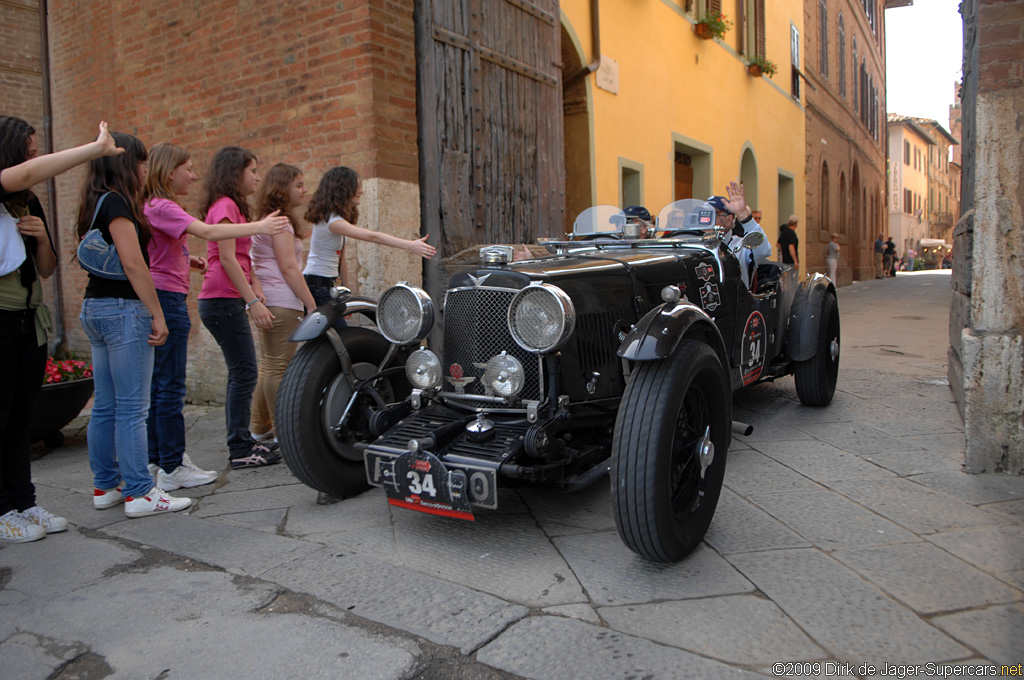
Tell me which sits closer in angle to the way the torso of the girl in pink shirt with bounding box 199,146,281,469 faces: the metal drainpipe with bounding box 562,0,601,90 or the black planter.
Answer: the metal drainpipe

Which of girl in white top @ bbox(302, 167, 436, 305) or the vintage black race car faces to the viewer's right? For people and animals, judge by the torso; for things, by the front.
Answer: the girl in white top

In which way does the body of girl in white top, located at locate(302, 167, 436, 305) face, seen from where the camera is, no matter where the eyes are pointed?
to the viewer's right

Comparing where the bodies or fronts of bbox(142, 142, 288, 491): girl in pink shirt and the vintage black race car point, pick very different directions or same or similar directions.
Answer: very different directions

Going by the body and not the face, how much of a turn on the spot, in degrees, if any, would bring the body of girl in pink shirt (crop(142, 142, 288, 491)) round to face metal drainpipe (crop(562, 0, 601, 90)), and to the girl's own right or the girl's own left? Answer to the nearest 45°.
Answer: approximately 45° to the girl's own left

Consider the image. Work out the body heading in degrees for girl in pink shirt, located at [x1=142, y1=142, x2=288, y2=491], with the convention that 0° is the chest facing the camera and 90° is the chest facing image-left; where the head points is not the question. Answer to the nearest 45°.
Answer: approximately 270°

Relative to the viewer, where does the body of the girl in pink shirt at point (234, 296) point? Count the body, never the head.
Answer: to the viewer's right

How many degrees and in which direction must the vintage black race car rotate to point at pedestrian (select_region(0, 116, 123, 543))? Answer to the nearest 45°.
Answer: approximately 45° to its right

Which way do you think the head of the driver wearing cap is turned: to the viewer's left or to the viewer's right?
to the viewer's left

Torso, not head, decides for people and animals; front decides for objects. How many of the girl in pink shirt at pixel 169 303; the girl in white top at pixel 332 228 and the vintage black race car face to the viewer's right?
2

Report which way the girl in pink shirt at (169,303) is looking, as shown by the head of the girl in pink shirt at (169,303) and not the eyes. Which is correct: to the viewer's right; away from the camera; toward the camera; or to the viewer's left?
to the viewer's right

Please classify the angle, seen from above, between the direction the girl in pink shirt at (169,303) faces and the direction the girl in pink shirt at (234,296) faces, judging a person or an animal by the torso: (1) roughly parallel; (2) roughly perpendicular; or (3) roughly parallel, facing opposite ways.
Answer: roughly parallel

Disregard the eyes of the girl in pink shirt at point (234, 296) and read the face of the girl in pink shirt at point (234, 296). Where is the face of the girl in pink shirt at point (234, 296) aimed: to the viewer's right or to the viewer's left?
to the viewer's right

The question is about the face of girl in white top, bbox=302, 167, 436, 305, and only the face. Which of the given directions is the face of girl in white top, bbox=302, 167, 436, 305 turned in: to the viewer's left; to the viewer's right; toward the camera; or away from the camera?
to the viewer's right

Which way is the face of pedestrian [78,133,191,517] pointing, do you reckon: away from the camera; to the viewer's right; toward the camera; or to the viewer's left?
to the viewer's right

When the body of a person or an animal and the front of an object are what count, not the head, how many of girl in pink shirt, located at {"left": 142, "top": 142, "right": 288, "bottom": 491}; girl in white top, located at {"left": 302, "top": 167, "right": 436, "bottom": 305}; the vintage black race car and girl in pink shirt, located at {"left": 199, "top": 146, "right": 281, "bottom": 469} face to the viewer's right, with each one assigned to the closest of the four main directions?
3

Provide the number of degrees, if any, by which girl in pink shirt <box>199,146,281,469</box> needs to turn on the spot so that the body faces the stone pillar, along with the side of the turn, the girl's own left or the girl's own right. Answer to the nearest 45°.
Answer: approximately 45° to the girl's own right
